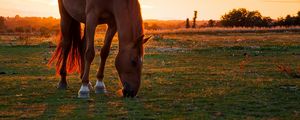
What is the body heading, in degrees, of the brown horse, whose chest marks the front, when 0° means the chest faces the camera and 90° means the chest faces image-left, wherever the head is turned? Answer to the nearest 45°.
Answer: approximately 315°
